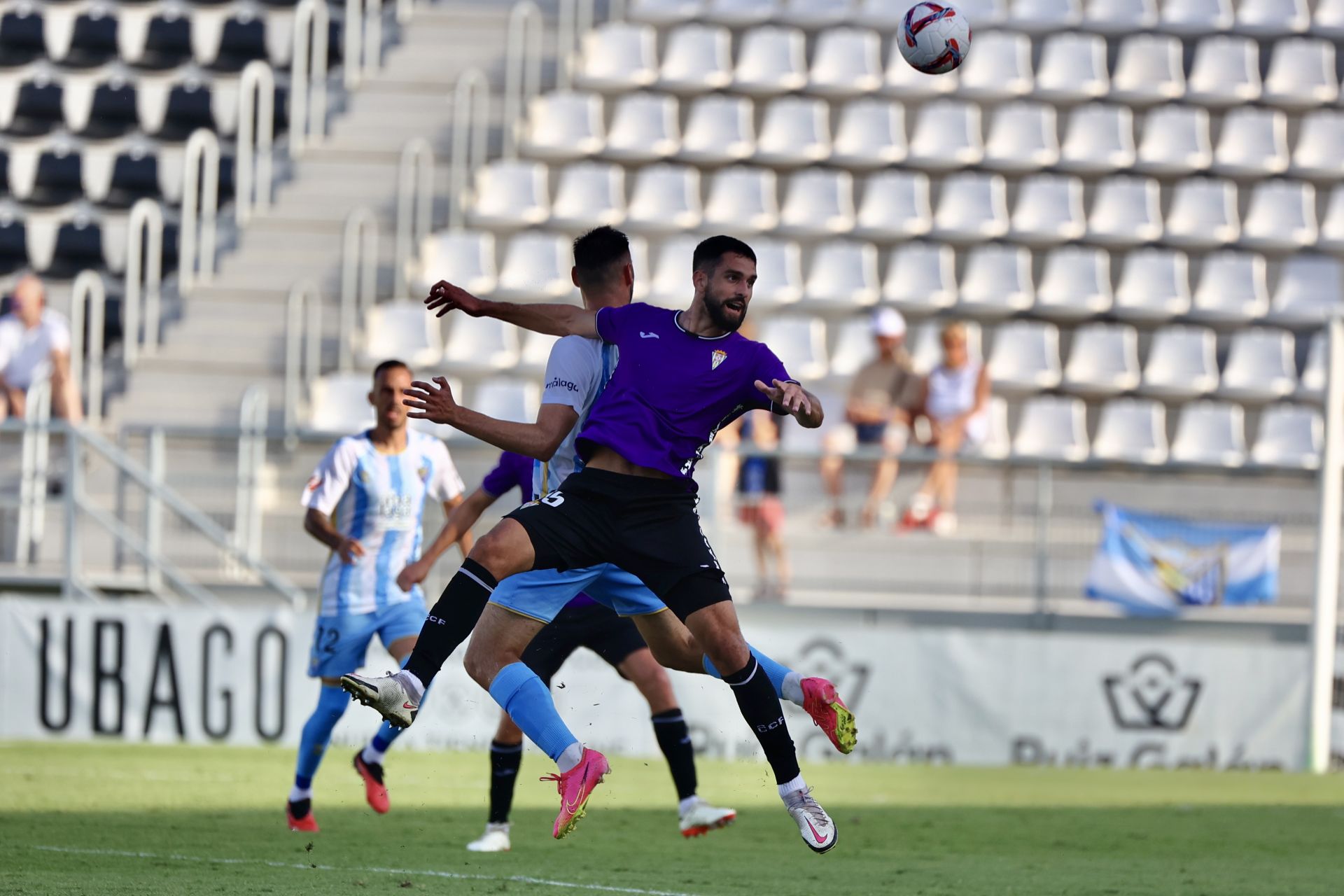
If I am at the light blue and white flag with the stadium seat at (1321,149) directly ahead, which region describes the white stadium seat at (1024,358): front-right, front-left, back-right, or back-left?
front-left

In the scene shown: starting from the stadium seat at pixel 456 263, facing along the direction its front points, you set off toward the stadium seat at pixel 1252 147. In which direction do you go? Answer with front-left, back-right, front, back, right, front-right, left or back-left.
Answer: left

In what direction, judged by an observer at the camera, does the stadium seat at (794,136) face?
facing the viewer and to the left of the viewer

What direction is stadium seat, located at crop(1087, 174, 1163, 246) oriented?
toward the camera

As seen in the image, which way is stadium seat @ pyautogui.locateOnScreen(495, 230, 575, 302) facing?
toward the camera

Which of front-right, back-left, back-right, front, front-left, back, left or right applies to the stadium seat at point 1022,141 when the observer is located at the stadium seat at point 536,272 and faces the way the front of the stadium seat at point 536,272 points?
left

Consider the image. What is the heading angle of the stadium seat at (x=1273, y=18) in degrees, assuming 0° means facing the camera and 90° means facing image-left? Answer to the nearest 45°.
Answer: approximately 0°

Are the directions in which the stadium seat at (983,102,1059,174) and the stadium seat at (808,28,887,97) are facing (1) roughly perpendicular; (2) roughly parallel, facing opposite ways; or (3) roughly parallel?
roughly parallel

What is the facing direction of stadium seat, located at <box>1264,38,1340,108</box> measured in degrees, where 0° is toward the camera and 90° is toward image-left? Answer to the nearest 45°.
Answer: approximately 0°
